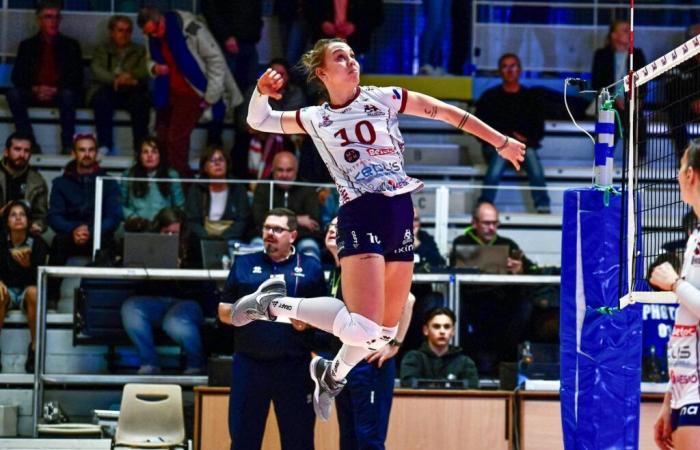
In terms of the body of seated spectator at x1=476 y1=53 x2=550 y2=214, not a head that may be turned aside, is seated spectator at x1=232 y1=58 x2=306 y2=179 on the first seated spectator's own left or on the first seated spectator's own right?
on the first seated spectator's own right

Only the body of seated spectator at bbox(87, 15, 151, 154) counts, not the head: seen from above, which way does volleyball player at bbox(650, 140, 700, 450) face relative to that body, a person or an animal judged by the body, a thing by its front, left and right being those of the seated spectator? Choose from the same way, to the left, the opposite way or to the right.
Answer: to the right

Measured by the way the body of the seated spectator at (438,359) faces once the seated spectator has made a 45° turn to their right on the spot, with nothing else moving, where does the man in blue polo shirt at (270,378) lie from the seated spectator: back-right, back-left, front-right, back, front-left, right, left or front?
front

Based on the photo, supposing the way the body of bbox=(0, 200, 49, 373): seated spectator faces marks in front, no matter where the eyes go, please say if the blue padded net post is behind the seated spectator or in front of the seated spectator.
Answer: in front

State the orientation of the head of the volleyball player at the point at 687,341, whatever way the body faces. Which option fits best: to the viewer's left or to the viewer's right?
to the viewer's left

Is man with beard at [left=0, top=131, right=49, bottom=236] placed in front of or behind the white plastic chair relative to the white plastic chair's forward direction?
behind

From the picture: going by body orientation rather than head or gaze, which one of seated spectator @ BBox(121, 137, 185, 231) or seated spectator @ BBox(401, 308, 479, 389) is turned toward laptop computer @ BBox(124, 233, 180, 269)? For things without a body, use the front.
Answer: seated spectator @ BBox(121, 137, 185, 231)

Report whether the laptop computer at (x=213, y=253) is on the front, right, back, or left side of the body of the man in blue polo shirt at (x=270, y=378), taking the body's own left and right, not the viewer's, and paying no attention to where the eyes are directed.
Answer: back

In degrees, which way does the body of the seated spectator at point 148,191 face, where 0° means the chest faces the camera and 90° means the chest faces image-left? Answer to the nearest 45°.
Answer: approximately 0°
